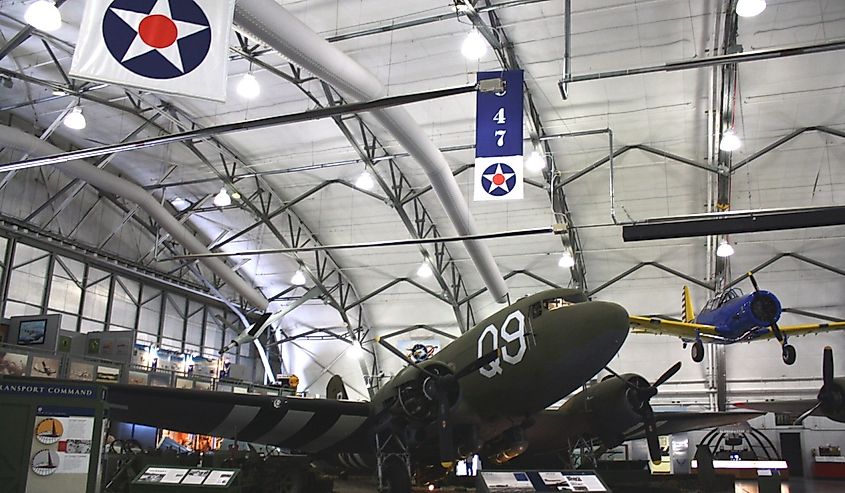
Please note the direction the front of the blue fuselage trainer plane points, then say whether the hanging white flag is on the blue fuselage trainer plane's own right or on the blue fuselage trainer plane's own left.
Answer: on the blue fuselage trainer plane's own right

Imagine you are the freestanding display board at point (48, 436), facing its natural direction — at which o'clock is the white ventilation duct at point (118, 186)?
The white ventilation duct is roughly at 6 o'clock from the freestanding display board.

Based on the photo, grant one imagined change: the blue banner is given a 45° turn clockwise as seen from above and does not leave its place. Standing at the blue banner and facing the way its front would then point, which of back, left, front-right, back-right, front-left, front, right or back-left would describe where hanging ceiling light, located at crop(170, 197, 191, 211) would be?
right

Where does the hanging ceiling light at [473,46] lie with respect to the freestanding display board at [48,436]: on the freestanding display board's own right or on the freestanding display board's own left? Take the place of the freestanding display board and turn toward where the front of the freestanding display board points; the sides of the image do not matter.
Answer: on the freestanding display board's own left

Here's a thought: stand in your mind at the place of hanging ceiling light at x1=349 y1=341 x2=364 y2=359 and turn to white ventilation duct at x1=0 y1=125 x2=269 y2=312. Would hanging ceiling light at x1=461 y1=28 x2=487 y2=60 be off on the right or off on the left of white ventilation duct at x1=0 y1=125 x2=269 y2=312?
left

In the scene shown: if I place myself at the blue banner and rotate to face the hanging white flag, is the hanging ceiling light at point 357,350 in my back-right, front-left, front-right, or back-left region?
back-right

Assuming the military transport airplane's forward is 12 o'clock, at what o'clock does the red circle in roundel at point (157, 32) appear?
The red circle in roundel is roughly at 2 o'clock from the military transport airplane.

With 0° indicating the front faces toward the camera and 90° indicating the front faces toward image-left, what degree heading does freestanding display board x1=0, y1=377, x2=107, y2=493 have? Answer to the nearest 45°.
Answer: approximately 0°

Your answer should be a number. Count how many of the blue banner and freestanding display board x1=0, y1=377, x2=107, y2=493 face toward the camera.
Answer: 2
